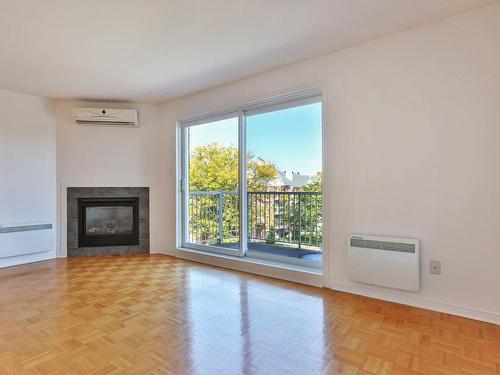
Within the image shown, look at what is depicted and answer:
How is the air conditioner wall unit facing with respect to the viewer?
toward the camera

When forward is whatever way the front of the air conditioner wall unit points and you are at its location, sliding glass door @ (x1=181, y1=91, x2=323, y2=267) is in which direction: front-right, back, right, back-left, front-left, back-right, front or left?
front-left

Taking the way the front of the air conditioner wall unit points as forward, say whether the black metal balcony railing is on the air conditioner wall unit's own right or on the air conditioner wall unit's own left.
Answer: on the air conditioner wall unit's own left

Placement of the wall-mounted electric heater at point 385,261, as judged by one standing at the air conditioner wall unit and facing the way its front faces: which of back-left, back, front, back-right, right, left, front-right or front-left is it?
front-left
